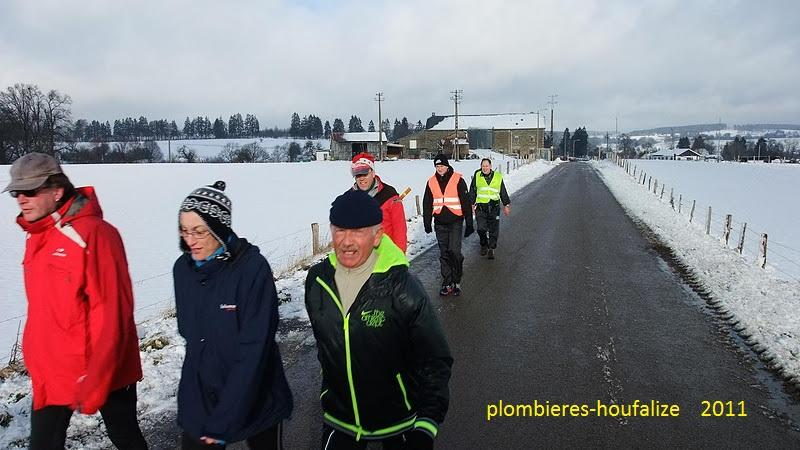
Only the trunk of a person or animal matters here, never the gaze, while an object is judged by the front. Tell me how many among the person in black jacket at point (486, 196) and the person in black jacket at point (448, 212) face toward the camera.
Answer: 2

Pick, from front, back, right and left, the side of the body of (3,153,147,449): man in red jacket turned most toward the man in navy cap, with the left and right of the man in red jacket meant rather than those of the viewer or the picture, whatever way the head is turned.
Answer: left

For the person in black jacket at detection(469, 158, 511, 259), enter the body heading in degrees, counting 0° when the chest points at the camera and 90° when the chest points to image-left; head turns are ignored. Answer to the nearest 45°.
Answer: approximately 0°

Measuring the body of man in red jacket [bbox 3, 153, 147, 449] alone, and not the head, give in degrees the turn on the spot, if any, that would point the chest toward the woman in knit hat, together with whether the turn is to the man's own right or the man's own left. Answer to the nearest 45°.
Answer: approximately 90° to the man's own left

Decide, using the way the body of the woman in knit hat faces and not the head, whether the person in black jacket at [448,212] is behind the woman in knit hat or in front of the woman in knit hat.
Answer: behind

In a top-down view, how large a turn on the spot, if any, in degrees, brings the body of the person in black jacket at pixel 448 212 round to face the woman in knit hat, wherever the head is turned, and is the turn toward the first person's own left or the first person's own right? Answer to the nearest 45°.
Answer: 0° — they already face them

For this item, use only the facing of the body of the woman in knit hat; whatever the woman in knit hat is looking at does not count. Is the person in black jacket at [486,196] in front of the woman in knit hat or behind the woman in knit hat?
behind

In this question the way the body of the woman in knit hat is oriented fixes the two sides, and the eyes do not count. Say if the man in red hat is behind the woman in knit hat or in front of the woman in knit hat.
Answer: behind

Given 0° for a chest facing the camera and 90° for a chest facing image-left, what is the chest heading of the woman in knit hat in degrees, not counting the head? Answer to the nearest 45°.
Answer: approximately 45°
